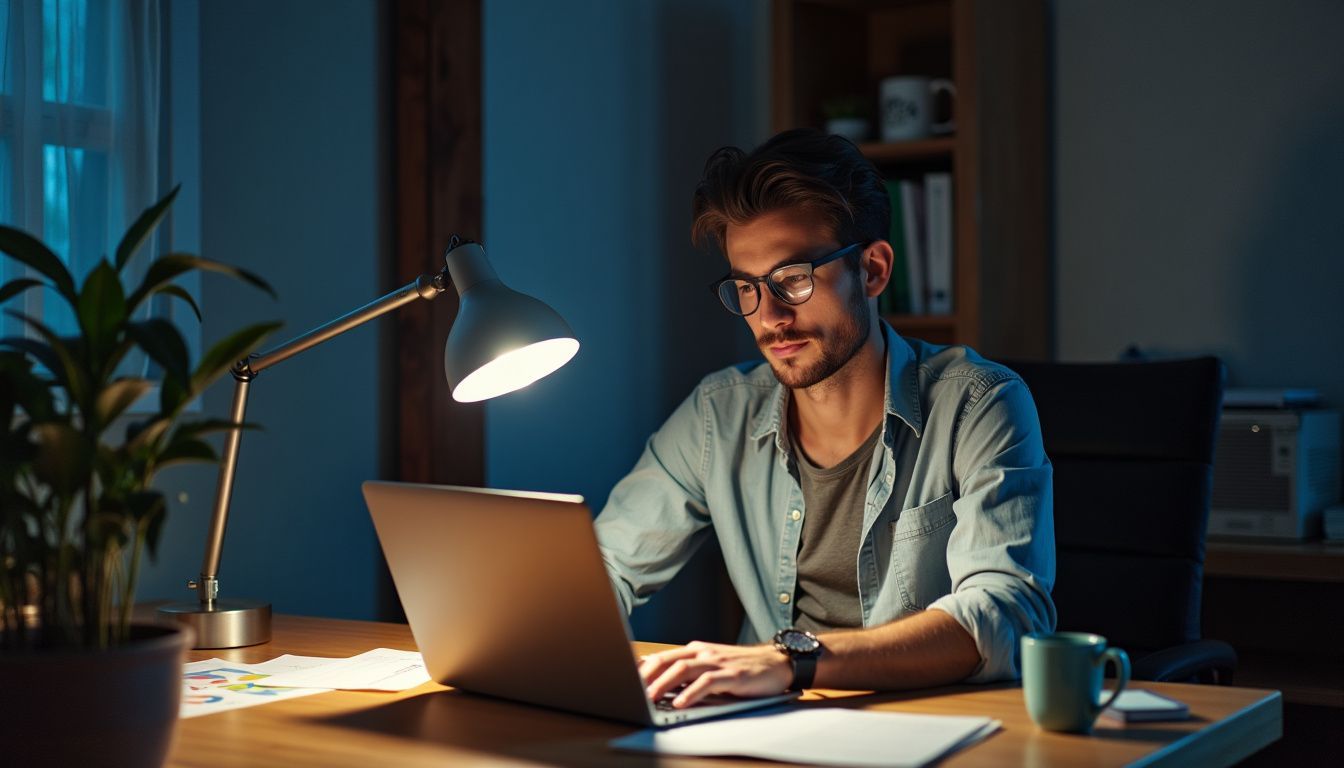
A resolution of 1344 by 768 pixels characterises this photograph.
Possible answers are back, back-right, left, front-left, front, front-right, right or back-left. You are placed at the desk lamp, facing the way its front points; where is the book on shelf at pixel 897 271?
front-left

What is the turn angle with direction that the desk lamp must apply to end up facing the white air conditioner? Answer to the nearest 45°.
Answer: approximately 45° to its left

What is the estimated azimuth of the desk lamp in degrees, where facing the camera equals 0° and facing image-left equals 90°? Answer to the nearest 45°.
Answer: approximately 270°

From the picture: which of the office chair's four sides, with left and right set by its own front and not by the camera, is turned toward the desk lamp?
front

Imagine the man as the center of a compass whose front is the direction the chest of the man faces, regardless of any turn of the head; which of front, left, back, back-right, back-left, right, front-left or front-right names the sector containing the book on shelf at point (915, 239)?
back-right

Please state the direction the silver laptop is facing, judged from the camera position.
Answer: facing away from the viewer and to the right of the viewer

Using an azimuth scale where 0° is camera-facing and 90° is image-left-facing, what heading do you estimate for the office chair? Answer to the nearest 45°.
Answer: approximately 45°

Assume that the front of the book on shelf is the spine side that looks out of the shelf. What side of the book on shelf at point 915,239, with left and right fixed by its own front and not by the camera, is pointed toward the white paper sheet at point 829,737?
front

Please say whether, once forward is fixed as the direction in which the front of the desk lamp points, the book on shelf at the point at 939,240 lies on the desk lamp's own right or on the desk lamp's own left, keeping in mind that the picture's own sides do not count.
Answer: on the desk lamp's own left
